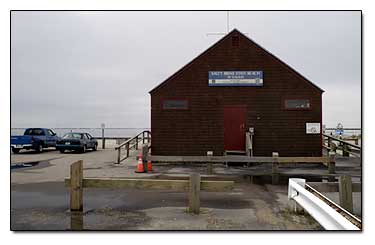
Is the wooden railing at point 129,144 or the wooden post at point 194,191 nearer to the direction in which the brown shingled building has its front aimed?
the wooden post

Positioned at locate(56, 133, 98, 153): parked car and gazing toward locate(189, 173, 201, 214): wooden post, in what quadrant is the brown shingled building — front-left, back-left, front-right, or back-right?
front-left

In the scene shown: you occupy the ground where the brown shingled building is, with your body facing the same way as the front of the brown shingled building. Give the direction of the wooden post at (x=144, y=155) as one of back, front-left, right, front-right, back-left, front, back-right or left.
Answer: front-right

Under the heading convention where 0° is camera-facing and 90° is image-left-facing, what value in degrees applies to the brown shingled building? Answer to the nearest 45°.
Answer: approximately 0°

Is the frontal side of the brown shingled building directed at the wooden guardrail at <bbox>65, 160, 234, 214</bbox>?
yes

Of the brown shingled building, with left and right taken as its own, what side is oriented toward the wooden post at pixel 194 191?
front

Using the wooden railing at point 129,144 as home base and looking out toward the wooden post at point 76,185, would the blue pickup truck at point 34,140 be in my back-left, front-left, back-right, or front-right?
back-right

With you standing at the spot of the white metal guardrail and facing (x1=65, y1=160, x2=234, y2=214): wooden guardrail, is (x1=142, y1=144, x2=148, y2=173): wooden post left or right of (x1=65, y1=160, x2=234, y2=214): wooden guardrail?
right

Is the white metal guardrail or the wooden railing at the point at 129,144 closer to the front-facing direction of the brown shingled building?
the white metal guardrail

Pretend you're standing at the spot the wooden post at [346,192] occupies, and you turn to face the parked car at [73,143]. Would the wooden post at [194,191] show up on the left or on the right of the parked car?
left

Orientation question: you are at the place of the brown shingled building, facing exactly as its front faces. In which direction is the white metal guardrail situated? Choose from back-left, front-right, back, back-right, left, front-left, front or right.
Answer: front
